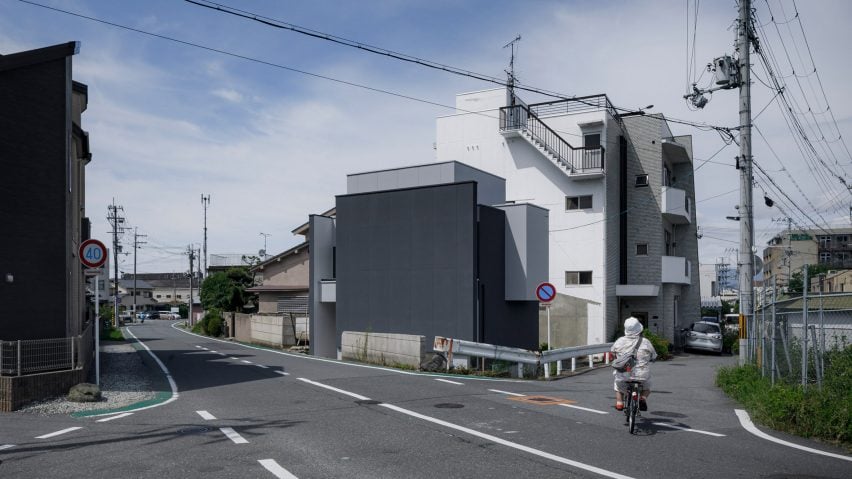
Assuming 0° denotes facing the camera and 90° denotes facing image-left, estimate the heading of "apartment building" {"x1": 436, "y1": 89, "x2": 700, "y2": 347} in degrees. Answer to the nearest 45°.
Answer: approximately 315°

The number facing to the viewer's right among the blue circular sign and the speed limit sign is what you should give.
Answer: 0

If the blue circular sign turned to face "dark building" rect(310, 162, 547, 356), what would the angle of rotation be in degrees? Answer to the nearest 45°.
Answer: approximately 135° to its right

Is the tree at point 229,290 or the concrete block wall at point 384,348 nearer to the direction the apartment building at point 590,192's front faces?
the concrete block wall

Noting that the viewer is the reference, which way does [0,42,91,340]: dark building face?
facing to the right of the viewer

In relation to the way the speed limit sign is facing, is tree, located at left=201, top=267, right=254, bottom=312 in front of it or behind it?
behind

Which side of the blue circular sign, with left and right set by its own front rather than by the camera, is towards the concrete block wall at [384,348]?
right

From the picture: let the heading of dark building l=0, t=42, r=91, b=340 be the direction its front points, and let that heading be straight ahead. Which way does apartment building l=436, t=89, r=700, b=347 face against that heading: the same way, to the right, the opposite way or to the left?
to the right
